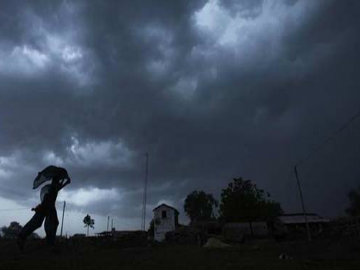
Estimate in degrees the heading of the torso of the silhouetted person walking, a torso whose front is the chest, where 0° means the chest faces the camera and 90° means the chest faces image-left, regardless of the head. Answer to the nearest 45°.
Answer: approximately 270°
